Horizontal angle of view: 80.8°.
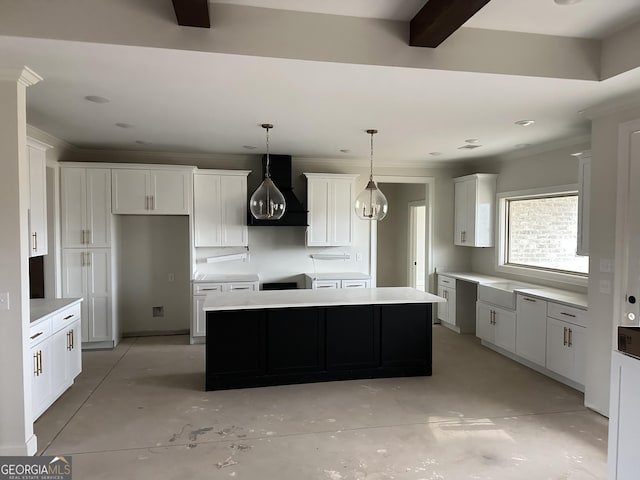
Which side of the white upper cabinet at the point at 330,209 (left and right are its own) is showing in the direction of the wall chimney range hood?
right

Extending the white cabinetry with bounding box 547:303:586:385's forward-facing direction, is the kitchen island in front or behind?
in front

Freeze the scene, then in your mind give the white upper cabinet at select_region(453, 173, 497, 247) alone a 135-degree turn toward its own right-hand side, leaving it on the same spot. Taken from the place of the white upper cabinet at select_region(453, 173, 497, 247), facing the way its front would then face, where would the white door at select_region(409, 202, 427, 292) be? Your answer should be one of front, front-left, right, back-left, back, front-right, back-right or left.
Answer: front-left

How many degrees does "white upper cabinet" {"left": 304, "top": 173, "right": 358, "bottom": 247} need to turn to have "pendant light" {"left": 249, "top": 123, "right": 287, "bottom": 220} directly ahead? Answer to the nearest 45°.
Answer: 0° — it already faces it

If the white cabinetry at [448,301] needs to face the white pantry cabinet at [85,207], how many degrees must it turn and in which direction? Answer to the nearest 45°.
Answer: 0° — it already faces it

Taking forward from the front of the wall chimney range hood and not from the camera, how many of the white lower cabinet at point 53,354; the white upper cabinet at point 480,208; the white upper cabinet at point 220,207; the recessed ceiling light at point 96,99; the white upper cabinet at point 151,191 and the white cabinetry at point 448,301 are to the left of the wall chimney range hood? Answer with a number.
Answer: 2

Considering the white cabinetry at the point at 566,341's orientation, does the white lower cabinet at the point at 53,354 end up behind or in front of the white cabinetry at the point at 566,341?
in front

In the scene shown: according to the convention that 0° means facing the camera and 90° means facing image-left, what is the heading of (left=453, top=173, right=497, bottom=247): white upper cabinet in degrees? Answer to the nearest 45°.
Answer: approximately 45°

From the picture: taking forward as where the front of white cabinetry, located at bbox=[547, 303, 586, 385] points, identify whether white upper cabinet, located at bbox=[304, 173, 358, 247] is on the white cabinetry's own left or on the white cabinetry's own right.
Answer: on the white cabinetry's own right

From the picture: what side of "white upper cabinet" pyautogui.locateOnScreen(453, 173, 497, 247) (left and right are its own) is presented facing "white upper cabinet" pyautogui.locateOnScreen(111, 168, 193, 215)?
front

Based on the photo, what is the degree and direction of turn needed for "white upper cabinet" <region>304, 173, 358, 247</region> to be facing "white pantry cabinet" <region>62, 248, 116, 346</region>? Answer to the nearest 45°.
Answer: approximately 90° to its right

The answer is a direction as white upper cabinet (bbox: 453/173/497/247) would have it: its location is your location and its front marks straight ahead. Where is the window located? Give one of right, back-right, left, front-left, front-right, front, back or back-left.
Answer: left

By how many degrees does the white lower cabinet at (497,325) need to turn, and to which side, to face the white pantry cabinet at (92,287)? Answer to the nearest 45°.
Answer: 0° — it already faces it

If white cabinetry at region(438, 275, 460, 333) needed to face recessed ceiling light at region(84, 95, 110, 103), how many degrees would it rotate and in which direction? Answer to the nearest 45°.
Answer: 0° — it already faces it

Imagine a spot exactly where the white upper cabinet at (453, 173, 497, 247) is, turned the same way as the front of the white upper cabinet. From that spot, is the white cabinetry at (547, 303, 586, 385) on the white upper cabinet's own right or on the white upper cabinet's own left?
on the white upper cabinet's own left
